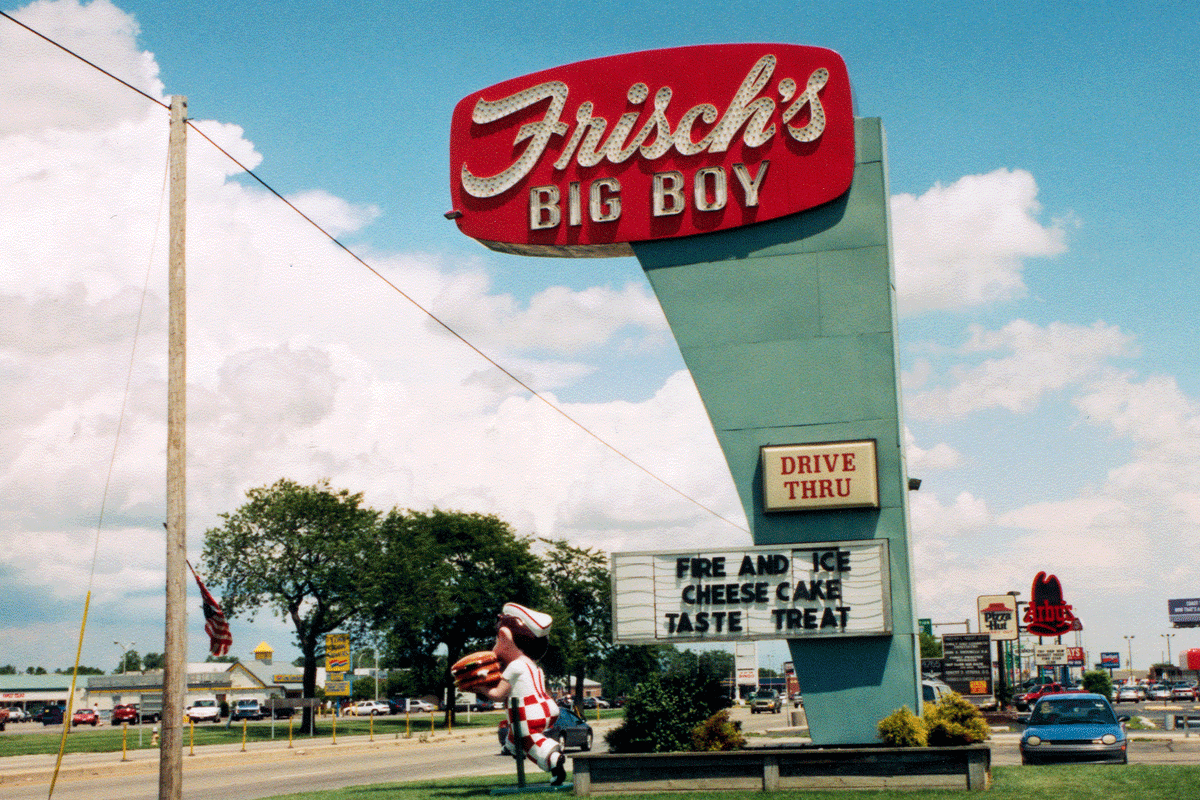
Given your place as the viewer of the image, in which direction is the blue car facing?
facing the viewer

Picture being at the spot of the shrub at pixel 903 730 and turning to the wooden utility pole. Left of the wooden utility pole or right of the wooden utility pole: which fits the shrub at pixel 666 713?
right

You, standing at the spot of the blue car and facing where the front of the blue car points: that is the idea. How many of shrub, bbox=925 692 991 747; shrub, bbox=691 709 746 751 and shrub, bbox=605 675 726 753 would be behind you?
0

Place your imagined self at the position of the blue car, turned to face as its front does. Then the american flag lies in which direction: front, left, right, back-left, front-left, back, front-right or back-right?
right

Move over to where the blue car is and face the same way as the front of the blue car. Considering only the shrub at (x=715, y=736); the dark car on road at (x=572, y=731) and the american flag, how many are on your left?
0

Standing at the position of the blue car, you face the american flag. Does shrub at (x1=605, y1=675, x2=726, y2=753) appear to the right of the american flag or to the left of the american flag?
left

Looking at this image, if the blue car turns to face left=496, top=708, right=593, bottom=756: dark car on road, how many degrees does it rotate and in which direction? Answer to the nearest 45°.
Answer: approximately 135° to its right

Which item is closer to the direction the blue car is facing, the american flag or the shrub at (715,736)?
the shrub

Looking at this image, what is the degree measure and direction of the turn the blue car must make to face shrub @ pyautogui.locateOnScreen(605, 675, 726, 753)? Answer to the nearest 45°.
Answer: approximately 45° to its right

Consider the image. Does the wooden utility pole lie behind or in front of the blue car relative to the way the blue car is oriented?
in front
